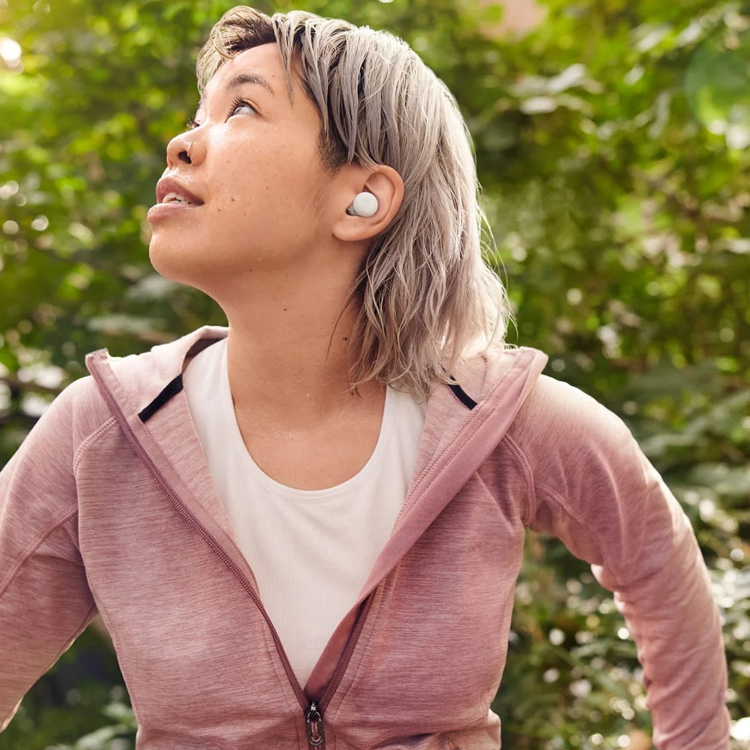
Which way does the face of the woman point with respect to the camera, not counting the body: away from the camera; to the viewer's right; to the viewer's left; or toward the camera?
to the viewer's left

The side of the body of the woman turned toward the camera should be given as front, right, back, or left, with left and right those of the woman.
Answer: front
